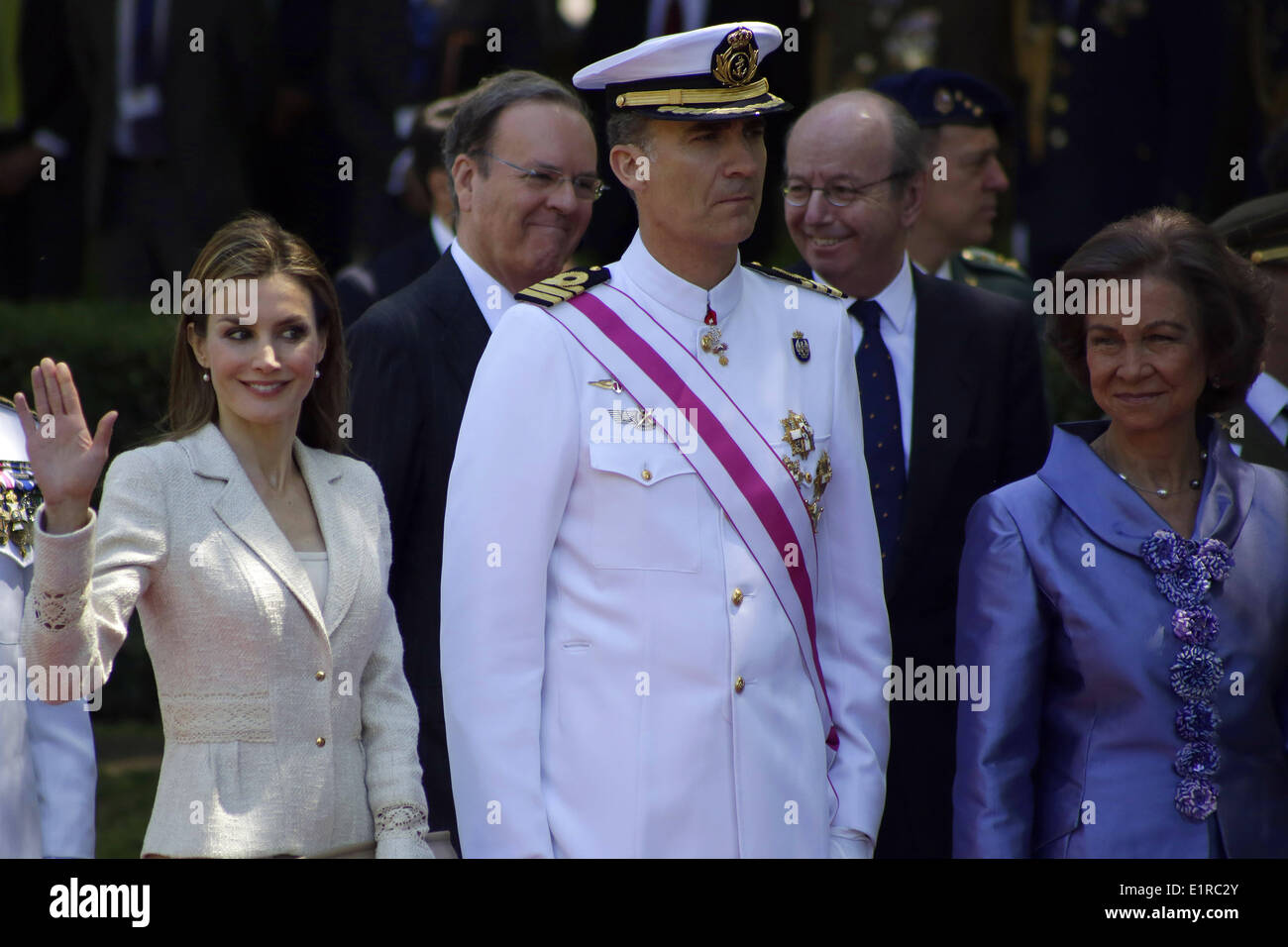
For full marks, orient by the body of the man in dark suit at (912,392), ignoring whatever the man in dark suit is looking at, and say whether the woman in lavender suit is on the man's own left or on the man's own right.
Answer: on the man's own left

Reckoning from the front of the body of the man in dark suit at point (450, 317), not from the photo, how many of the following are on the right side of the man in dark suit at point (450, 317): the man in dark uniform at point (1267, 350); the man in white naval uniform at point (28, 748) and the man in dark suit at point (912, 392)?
1

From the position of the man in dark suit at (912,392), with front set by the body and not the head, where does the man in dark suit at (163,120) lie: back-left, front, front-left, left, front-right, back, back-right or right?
right

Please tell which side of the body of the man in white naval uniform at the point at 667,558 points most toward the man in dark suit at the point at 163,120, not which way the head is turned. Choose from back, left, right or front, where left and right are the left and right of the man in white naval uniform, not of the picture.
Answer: back

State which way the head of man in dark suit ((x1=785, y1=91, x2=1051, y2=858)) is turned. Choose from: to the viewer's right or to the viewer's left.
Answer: to the viewer's left

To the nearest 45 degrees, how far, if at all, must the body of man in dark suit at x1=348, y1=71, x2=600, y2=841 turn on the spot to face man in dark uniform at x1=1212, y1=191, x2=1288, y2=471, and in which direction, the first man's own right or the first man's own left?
approximately 45° to the first man's own left

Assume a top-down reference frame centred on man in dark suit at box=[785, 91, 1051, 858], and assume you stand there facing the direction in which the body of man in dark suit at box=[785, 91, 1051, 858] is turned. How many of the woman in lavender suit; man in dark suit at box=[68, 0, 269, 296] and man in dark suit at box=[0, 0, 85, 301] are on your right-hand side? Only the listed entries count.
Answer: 2

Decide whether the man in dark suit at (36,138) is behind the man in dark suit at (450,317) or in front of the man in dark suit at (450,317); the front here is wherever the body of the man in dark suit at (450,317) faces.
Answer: behind

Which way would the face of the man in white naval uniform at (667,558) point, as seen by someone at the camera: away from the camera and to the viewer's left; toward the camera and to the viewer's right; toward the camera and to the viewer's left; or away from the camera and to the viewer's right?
toward the camera and to the viewer's right

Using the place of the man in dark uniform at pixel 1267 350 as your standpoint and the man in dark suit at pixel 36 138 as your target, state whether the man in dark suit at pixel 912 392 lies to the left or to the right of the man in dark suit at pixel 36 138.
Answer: left

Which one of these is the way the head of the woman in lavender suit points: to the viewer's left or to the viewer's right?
to the viewer's left

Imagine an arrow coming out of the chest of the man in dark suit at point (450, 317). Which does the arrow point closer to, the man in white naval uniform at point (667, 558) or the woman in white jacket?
the man in white naval uniform
